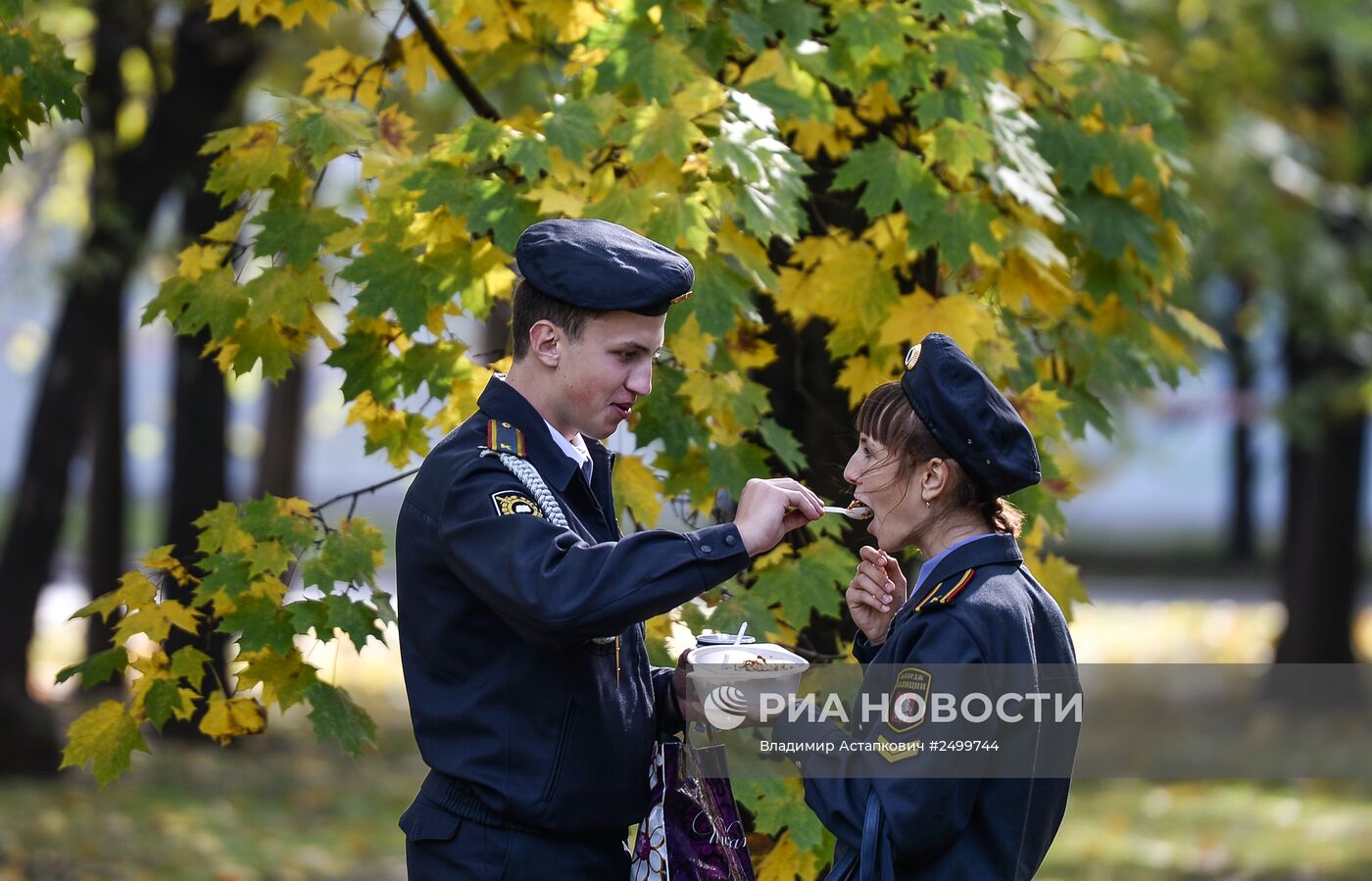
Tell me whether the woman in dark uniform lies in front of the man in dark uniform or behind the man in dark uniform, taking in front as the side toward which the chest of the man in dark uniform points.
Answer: in front

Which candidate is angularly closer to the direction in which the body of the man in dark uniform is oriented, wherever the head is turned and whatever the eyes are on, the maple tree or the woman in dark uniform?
the woman in dark uniform

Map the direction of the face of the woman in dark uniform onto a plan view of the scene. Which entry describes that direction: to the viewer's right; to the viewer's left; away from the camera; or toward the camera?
to the viewer's left

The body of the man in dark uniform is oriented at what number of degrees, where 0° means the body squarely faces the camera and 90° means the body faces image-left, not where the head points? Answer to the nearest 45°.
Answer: approximately 270°

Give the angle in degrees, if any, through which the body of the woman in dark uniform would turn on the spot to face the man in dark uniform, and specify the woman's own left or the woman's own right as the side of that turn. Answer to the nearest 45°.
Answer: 0° — they already face them

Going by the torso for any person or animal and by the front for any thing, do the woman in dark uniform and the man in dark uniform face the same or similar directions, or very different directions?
very different directions

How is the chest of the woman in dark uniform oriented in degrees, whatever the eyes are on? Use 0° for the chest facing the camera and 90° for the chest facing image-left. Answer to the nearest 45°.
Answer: approximately 90°

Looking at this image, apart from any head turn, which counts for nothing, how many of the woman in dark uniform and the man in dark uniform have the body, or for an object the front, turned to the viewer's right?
1

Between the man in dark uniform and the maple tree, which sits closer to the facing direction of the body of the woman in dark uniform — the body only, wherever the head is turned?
the man in dark uniform
